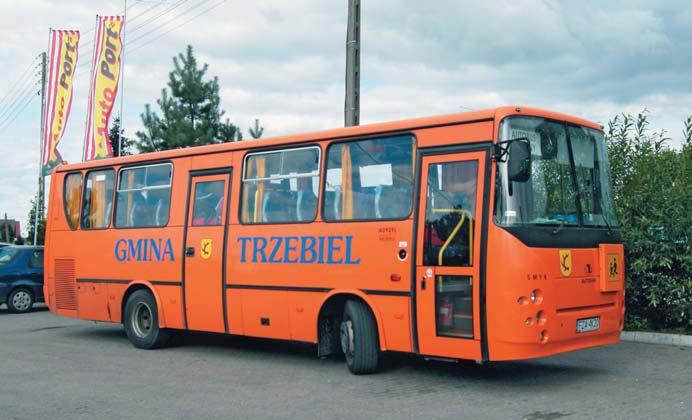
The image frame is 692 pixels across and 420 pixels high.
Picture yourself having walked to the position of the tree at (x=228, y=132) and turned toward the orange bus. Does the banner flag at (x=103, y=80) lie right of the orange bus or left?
right

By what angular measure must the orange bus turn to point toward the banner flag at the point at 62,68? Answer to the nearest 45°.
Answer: approximately 180°

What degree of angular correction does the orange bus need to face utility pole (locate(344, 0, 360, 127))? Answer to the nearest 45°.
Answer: approximately 135° to its left

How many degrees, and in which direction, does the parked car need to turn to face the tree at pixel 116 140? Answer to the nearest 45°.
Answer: approximately 90° to its right

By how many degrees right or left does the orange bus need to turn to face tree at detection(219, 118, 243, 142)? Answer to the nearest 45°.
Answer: approximately 135° to its left

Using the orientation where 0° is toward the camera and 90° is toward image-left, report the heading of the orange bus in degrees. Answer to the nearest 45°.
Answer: approximately 315°

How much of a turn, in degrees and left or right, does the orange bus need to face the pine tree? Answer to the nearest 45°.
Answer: approximately 135° to its left

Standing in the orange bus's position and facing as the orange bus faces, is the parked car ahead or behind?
behind
